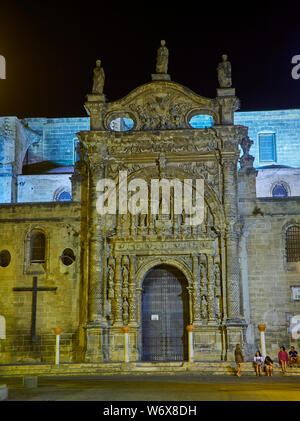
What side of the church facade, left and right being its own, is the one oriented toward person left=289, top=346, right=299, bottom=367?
left

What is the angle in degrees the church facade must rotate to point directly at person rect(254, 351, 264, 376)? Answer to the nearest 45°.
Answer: approximately 45° to its left

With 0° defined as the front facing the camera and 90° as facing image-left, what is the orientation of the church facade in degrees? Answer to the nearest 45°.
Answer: approximately 0°
